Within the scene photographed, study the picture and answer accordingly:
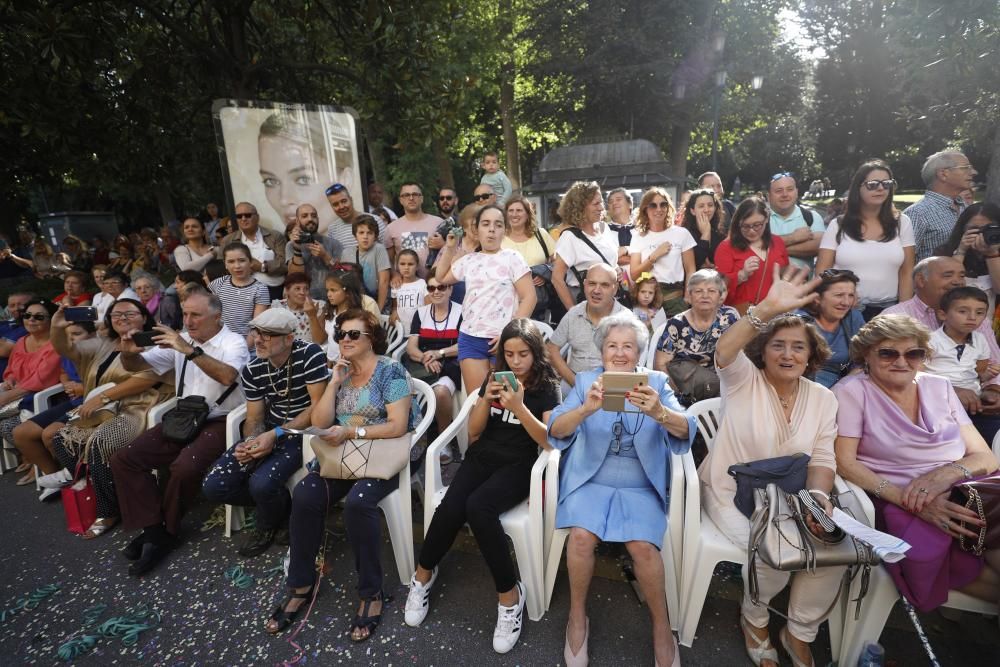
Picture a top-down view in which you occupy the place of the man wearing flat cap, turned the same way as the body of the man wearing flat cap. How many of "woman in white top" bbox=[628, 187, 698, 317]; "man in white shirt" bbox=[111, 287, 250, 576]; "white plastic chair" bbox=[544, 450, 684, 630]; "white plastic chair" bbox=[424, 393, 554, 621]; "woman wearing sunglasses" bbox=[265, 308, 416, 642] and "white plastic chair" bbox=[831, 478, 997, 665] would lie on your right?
1

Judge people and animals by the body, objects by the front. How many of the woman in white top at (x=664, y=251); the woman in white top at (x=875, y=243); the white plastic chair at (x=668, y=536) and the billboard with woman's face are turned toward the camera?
4

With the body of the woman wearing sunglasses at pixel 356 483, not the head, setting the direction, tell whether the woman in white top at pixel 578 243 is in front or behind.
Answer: behind

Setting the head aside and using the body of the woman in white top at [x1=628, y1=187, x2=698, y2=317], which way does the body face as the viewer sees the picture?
toward the camera

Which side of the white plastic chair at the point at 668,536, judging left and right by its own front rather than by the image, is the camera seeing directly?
front

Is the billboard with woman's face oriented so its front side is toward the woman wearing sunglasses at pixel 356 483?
yes

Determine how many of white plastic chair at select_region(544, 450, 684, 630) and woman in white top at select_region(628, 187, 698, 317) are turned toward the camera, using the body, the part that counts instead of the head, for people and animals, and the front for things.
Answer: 2

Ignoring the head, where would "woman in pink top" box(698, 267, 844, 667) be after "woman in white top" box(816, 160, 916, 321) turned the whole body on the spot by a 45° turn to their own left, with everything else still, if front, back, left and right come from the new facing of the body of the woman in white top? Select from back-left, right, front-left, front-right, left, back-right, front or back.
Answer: front-right

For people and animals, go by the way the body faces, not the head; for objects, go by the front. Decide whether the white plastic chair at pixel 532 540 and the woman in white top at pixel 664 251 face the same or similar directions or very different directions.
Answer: same or similar directions

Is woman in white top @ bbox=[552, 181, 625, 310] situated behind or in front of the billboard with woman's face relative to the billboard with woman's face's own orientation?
in front

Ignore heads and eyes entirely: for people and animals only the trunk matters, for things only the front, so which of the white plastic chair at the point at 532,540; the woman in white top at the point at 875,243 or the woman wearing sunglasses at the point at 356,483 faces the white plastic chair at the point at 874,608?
the woman in white top

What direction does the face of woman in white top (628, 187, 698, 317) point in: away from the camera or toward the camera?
toward the camera

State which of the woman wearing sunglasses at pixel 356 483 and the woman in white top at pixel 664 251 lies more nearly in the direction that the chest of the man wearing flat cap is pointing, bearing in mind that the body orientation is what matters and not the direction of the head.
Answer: the woman wearing sunglasses

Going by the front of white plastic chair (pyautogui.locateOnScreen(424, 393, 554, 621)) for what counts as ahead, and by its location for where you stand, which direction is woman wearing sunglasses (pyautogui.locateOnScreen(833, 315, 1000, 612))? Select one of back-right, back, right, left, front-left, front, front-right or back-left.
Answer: back-left

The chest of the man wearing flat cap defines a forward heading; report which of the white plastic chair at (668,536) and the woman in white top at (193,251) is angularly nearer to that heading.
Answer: the white plastic chair

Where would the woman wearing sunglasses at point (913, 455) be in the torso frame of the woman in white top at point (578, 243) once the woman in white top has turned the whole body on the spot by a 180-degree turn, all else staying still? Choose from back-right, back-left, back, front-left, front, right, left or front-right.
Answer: back

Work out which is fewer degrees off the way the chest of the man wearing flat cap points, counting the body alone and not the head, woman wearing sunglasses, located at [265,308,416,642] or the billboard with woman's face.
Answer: the woman wearing sunglasses
